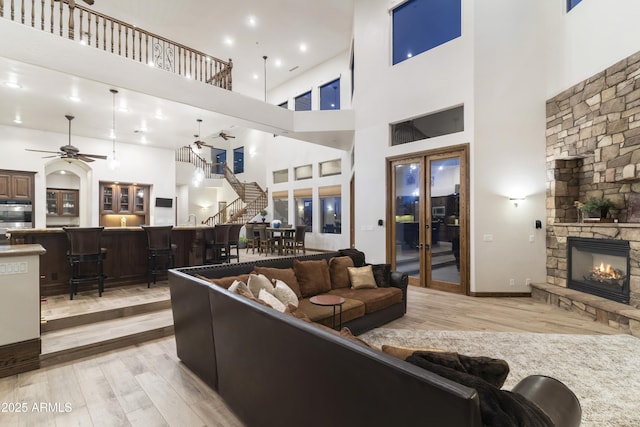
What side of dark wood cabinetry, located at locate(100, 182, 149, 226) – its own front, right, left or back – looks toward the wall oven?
right

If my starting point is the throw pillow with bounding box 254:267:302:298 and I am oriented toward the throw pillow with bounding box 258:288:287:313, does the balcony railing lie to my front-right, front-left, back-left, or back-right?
back-right

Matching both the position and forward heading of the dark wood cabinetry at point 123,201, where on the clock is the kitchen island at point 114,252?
The kitchen island is roughly at 12 o'clock from the dark wood cabinetry.

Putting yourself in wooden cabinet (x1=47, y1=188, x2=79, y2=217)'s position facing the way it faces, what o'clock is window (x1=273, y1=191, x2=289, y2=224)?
The window is roughly at 9 o'clock from the wooden cabinet.

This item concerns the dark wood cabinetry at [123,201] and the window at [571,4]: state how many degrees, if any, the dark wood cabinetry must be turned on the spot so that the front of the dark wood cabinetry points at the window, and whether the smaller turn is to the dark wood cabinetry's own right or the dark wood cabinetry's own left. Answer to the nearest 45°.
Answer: approximately 45° to the dark wood cabinetry's own left

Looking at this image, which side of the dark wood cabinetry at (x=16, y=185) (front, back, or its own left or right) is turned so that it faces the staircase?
left

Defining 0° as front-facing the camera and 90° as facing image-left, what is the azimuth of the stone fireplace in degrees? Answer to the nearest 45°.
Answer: approximately 45°

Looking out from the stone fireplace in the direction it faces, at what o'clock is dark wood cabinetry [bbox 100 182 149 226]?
The dark wood cabinetry is roughly at 1 o'clock from the stone fireplace.

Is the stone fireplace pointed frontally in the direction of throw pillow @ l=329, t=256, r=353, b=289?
yes
